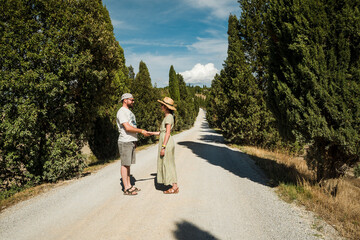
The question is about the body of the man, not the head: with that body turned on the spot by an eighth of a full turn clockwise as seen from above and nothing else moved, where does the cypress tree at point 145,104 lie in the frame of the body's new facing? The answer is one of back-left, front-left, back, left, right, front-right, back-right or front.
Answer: back-left

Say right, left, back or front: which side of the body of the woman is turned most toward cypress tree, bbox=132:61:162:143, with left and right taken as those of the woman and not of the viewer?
right

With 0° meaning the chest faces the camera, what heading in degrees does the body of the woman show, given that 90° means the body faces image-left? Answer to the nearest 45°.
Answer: approximately 90°

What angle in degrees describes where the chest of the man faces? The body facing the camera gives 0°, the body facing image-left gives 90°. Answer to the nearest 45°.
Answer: approximately 270°

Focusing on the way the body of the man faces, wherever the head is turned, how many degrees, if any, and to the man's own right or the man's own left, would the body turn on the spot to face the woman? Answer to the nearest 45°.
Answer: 0° — they already face them

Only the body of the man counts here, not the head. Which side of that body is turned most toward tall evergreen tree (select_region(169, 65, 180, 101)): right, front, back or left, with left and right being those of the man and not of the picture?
left

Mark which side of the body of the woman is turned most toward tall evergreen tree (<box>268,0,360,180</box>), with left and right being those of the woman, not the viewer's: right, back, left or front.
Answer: back

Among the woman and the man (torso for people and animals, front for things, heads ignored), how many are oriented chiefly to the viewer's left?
1

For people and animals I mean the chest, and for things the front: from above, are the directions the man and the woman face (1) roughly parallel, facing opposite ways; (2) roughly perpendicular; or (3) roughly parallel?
roughly parallel, facing opposite ways

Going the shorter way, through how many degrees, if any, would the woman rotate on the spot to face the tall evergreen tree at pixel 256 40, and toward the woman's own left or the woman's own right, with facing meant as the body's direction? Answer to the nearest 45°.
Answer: approximately 135° to the woman's own right

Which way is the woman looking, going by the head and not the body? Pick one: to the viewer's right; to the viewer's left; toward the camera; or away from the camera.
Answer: to the viewer's left

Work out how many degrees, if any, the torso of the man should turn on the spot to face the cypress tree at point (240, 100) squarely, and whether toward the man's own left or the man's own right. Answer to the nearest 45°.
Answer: approximately 45° to the man's own left
